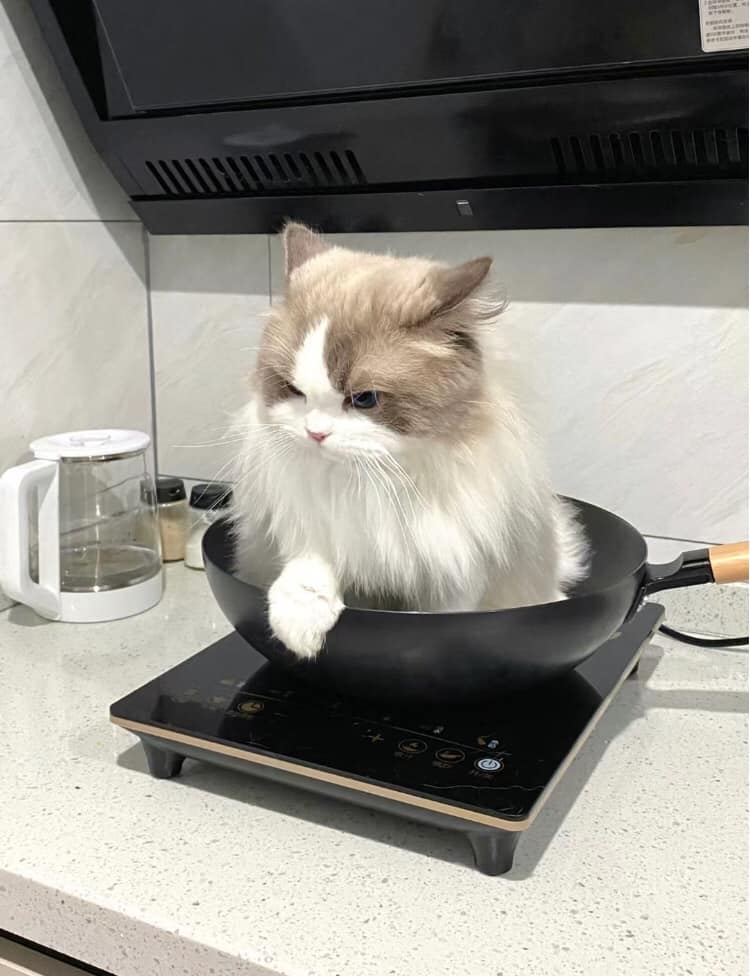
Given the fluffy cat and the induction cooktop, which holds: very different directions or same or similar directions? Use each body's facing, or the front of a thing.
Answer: same or similar directions

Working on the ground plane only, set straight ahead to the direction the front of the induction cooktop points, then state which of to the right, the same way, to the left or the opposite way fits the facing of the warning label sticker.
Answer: the same way

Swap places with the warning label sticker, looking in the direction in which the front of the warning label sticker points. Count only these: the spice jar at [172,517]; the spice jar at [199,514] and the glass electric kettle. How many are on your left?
0

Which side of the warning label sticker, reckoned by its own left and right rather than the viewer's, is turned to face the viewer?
front

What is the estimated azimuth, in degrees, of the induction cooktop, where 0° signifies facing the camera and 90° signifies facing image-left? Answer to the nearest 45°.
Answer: approximately 45°

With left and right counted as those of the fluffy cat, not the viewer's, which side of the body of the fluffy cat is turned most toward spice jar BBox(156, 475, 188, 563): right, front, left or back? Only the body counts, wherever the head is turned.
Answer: right

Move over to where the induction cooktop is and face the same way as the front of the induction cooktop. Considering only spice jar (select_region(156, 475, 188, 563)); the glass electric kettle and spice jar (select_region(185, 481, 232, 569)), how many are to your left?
0

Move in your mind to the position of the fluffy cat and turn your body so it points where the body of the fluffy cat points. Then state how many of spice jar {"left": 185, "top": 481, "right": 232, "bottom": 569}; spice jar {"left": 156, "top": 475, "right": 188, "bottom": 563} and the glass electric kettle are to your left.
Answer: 0

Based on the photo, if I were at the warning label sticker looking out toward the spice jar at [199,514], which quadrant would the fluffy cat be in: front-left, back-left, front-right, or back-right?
front-left

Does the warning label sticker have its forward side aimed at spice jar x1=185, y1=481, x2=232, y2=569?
no

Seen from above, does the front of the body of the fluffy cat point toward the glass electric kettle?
no
